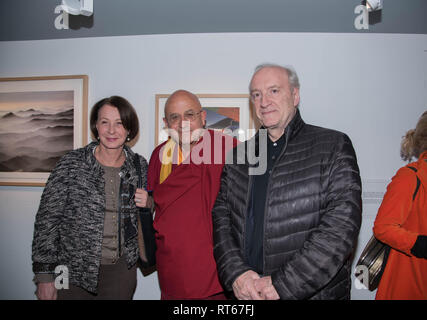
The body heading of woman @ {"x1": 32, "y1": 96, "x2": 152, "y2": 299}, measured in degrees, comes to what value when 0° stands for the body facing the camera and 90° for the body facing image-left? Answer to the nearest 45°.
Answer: approximately 315°

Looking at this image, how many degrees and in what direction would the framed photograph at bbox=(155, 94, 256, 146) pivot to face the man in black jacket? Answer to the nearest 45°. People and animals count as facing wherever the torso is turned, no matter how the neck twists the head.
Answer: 0° — it already faces them
